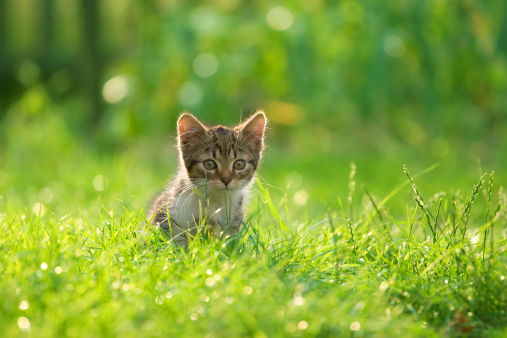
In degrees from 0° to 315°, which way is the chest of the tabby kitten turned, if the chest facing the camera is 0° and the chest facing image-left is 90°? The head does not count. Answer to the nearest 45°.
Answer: approximately 315°
